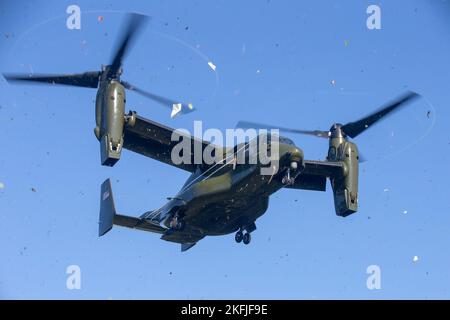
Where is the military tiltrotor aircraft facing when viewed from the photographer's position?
facing the viewer and to the right of the viewer
